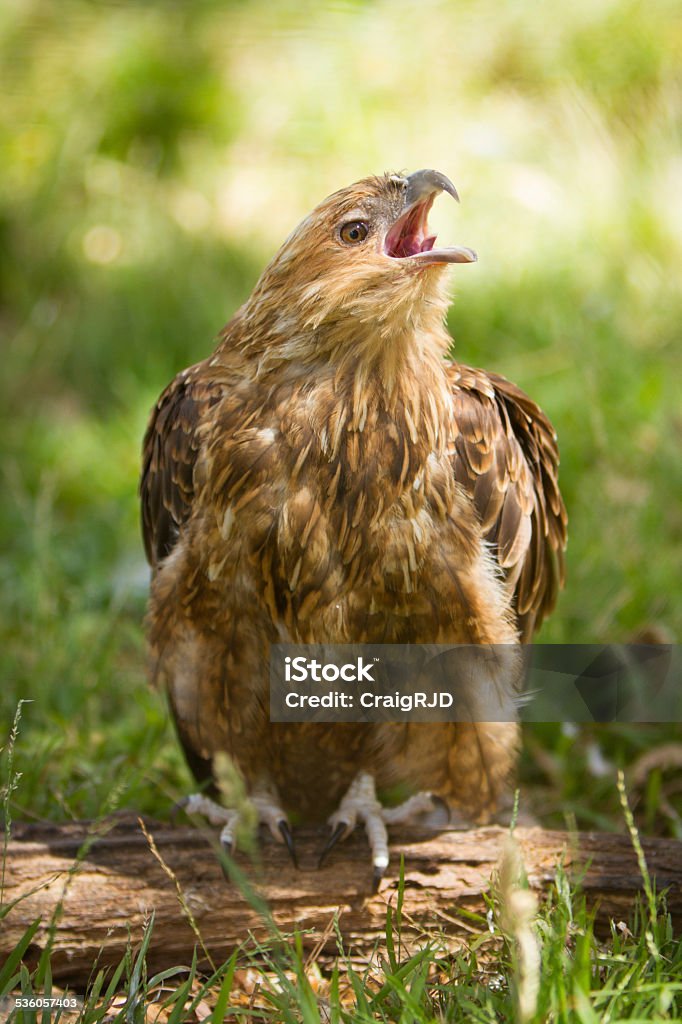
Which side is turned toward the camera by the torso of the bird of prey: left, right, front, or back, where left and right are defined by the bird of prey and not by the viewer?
front
